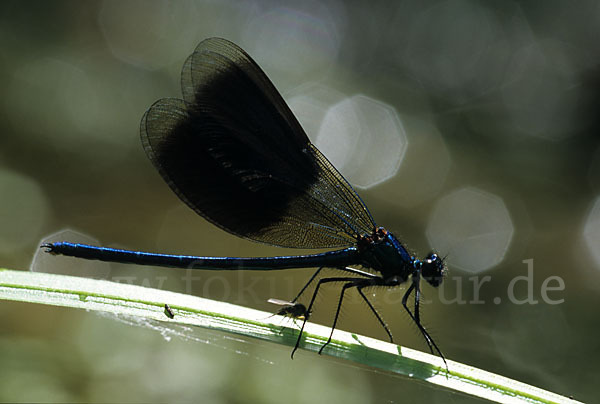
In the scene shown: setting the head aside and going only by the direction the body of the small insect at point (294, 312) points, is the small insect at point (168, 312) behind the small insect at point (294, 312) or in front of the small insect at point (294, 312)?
behind

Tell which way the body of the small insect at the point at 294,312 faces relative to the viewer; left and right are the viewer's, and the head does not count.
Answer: facing to the right of the viewer
